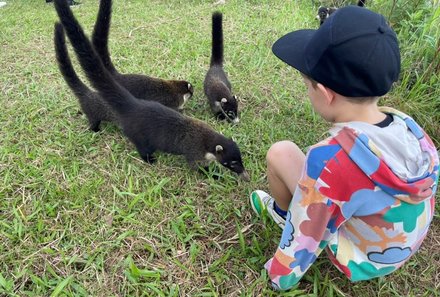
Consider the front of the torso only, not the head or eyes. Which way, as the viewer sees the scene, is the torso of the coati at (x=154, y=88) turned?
to the viewer's right

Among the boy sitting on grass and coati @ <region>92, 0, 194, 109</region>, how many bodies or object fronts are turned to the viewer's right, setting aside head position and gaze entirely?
1

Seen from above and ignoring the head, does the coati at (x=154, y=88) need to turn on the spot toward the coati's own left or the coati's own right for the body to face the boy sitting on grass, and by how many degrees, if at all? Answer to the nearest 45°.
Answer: approximately 90° to the coati's own right

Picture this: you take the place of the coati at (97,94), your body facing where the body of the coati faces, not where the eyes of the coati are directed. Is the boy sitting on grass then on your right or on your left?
on your right

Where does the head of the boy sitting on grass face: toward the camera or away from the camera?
away from the camera

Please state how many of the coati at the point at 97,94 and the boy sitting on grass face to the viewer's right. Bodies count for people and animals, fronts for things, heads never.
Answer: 1

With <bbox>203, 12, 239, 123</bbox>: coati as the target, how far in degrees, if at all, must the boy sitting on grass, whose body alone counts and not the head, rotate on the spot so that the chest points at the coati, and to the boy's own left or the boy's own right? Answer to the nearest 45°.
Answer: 0° — they already face it

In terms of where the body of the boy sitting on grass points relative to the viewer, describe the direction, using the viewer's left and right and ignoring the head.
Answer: facing away from the viewer and to the left of the viewer

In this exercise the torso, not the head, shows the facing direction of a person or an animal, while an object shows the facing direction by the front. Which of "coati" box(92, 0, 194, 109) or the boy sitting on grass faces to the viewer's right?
the coati

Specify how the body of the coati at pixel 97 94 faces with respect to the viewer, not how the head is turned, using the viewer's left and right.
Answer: facing to the right of the viewer

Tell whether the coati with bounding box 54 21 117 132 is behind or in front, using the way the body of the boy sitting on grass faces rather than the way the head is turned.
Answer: in front
